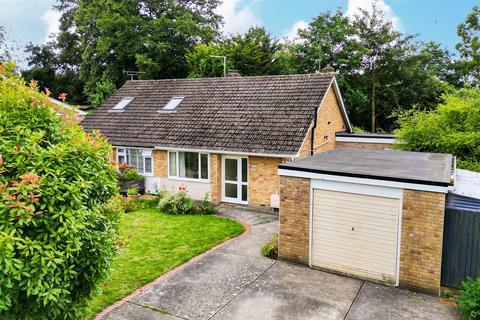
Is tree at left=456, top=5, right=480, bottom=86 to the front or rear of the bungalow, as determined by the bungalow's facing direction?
to the rear

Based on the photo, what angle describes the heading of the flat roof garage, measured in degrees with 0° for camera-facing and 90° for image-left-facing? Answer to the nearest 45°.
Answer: approximately 0°

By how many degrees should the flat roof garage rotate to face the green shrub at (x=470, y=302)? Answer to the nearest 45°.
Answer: approximately 45° to its left

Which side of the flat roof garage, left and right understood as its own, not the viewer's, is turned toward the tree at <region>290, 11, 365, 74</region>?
back

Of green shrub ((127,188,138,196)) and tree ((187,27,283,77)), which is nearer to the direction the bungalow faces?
the green shrub

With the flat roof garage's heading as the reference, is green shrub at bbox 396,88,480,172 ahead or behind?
behind

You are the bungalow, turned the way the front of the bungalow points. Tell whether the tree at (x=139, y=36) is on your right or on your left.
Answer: on your right

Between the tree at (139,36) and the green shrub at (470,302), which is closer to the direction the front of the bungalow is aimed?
the green shrub

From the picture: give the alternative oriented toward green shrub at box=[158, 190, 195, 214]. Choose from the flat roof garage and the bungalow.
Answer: the bungalow

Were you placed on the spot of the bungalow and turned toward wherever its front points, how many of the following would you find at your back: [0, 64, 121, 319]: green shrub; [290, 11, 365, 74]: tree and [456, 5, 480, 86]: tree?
2

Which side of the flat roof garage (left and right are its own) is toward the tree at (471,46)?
back

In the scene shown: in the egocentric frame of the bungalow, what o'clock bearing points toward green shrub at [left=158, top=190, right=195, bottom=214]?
The green shrub is roughly at 12 o'clock from the bungalow.
